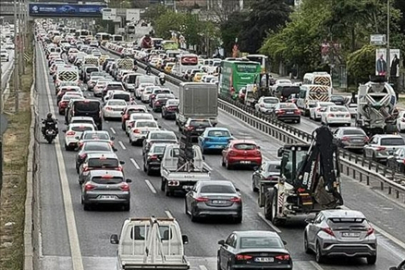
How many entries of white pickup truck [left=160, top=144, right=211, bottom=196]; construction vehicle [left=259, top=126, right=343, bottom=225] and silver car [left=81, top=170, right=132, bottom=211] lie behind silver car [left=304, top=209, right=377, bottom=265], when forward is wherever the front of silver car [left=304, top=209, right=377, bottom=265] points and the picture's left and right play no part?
0

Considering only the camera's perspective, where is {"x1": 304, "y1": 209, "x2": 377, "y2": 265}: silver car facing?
facing away from the viewer and to the left of the viewer

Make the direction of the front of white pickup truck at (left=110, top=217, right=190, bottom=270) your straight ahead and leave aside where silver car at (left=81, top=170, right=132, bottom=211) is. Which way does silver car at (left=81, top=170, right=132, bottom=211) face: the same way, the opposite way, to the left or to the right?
the same way

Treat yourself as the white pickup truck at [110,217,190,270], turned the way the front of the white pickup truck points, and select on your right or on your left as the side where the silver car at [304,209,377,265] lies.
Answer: on your right

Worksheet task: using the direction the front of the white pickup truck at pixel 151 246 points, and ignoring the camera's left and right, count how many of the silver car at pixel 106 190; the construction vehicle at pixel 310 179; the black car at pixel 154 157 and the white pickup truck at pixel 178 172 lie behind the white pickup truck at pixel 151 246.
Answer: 0

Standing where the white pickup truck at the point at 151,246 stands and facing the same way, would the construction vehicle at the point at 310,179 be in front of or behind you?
in front

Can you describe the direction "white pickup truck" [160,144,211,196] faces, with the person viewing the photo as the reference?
facing away from the viewer and to the left of the viewer

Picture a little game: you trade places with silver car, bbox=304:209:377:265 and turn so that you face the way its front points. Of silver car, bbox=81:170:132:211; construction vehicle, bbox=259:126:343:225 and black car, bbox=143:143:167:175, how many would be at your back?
0

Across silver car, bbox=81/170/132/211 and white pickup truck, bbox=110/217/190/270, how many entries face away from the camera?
2

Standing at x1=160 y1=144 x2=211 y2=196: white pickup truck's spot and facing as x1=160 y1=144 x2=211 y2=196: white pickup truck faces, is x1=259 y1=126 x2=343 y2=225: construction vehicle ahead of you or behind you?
behind

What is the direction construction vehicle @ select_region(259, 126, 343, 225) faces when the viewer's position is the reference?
facing away from the viewer and to the left of the viewer

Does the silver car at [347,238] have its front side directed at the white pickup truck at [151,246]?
no

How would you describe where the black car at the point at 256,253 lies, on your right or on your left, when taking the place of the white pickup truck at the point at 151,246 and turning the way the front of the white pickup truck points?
on your right

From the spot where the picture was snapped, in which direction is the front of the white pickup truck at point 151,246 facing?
facing away from the viewer

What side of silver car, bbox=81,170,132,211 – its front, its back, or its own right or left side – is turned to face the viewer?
back

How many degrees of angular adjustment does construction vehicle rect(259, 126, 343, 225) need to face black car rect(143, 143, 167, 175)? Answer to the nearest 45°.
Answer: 0° — it already faces it
